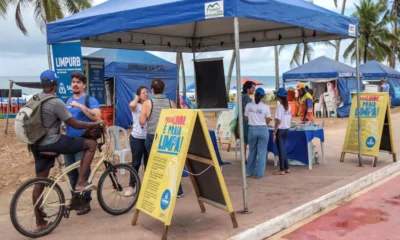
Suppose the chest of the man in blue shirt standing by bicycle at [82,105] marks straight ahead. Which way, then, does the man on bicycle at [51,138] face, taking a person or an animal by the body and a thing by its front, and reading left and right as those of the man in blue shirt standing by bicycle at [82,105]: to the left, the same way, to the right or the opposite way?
the opposite way

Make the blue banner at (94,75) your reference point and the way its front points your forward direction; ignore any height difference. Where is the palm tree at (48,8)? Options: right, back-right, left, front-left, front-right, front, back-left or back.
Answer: back

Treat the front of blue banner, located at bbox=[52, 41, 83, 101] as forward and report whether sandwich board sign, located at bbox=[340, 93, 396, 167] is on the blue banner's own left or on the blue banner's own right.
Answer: on the blue banner's own left

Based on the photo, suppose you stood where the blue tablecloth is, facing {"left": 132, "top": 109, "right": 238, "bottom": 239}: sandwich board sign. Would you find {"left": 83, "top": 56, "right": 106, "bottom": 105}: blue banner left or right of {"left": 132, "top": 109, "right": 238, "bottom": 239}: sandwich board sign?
right

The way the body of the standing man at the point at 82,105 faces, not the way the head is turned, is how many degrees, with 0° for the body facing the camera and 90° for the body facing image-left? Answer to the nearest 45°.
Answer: approximately 45°

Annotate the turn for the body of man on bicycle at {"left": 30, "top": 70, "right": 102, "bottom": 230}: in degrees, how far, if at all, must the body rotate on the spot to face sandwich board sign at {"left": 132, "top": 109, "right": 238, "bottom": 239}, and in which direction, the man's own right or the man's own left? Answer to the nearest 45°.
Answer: approximately 45° to the man's own right
